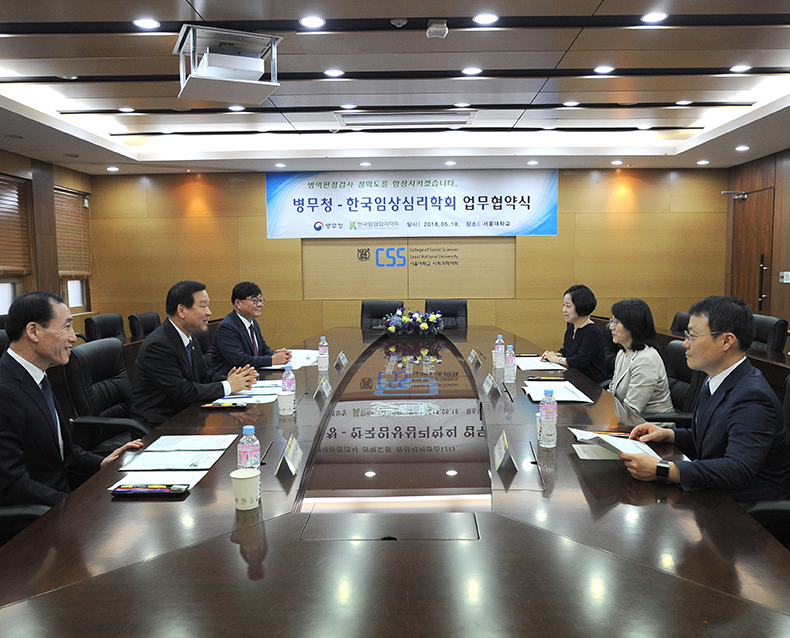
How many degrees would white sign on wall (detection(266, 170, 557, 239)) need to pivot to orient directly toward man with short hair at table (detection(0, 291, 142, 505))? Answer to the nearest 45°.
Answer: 0° — it already faces them

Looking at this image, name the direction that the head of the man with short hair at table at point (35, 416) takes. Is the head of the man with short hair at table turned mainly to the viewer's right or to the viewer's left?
to the viewer's right

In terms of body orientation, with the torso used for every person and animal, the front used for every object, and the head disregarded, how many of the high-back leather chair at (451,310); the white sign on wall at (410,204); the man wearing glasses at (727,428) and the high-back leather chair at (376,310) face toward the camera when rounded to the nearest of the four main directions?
3

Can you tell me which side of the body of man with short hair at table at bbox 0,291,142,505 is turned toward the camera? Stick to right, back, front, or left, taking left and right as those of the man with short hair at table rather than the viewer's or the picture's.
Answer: right

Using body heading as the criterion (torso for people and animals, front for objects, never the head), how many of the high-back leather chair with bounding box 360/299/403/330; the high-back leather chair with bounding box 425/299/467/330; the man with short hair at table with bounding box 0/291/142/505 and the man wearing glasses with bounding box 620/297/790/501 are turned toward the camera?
2

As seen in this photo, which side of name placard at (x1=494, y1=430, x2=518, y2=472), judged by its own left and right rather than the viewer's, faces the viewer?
left

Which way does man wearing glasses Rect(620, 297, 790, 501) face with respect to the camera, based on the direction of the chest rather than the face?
to the viewer's left
